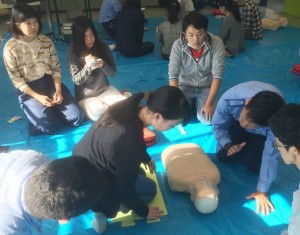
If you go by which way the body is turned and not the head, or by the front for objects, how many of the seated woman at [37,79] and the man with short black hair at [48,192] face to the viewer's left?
0

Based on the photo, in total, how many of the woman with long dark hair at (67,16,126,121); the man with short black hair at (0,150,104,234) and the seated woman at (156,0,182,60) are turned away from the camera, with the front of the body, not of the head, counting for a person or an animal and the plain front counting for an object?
1

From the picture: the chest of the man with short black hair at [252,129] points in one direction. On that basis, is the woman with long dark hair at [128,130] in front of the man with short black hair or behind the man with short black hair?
in front

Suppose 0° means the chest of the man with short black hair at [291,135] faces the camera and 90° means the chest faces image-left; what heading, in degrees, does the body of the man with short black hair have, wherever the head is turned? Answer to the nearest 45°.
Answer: approximately 90°

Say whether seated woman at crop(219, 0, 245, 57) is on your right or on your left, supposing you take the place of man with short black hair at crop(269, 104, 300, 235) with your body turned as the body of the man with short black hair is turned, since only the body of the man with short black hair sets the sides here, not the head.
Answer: on your right

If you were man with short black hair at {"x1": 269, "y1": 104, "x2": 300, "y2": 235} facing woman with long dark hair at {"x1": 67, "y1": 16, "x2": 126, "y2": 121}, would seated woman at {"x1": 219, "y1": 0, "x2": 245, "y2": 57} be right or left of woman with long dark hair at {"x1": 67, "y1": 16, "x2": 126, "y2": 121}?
right

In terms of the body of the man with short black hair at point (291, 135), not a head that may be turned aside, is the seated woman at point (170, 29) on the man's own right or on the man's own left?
on the man's own right

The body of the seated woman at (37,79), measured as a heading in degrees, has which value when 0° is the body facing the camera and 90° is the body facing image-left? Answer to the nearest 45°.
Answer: approximately 315°

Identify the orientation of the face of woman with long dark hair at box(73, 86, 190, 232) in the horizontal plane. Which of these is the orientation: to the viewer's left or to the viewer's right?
to the viewer's right

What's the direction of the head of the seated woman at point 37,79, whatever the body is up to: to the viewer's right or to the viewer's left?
to the viewer's right
